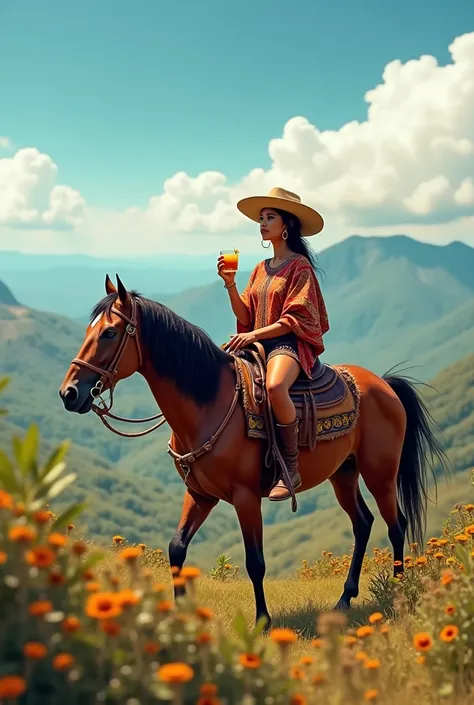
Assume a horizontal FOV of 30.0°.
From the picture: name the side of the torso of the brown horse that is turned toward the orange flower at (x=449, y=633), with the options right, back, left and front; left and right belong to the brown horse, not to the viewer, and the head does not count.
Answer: left

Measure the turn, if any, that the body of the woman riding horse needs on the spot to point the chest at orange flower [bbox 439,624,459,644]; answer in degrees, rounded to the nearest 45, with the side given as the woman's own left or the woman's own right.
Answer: approximately 45° to the woman's own left

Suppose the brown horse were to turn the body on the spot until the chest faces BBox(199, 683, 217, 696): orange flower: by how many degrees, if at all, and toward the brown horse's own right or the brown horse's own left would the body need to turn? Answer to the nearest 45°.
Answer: approximately 45° to the brown horse's own left

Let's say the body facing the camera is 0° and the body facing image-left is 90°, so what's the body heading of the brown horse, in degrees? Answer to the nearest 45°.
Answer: approximately 45°

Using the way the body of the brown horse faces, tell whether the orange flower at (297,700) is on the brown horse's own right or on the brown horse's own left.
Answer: on the brown horse's own left

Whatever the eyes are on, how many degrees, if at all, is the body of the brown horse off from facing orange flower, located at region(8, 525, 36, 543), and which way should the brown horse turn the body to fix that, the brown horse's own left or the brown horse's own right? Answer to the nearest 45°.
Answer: approximately 45° to the brown horse's own left

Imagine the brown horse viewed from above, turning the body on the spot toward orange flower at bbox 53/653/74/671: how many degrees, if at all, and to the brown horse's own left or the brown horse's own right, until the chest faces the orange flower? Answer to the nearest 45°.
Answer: approximately 45° to the brown horse's own left
